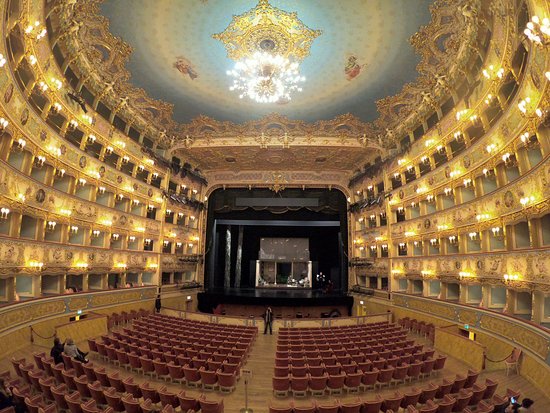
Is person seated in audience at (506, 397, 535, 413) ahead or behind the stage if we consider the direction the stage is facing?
ahead

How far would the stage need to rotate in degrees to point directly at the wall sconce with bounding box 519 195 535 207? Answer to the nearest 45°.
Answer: approximately 45° to its left

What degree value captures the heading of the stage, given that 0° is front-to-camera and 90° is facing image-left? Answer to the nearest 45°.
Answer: approximately 0°

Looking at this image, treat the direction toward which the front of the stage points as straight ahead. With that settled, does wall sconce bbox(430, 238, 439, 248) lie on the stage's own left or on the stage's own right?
on the stage's own left

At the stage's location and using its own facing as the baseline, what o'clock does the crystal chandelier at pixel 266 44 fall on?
The crystal chandelier is roughly at 12 o'clock from the stage.

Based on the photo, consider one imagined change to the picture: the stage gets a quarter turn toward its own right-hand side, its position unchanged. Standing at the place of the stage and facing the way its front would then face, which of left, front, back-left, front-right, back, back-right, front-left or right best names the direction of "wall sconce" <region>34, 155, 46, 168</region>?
front-left

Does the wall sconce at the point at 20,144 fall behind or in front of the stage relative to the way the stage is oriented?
in front

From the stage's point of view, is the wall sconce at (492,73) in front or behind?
in front

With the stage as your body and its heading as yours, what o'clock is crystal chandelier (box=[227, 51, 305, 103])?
The crystal chandelier is roughly at 12 o'clock from the stage.

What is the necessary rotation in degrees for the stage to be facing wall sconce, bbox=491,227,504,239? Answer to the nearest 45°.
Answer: approximately 45° to its left

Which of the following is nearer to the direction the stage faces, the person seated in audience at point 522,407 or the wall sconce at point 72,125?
the person seated in audience

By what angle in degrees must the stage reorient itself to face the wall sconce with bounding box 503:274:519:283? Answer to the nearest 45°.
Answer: approximately 45° to its left

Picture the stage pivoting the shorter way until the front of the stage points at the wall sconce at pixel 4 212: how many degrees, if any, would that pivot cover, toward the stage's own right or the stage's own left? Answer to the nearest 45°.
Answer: approximately 45° to the stage's own right
